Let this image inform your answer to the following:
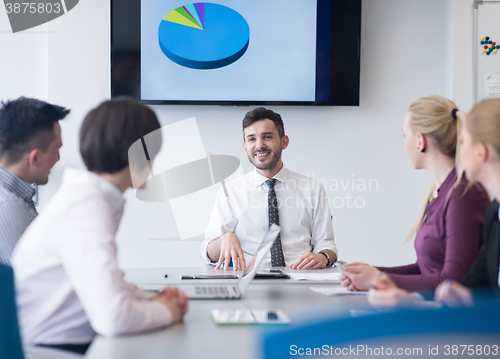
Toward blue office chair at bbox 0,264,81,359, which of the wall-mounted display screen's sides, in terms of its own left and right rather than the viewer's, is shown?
front

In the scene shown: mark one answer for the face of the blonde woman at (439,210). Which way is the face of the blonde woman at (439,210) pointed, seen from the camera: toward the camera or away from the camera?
away from the camera

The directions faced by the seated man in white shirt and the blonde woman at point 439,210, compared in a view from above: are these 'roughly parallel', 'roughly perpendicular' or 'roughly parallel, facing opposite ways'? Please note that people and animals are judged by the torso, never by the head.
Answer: roughly perpendicular

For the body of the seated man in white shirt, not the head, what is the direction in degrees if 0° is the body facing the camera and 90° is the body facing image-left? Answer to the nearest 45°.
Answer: approximately 0°

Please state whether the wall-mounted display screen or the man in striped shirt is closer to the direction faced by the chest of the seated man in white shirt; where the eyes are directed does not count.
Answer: the man in striped shirt

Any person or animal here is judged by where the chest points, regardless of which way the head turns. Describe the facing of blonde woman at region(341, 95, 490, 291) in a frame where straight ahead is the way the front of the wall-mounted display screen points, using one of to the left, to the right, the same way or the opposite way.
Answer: to the right

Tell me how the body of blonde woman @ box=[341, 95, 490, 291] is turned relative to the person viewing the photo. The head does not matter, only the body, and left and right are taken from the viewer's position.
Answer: facing to the left of the viewer
